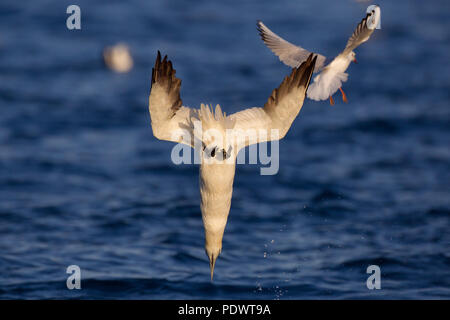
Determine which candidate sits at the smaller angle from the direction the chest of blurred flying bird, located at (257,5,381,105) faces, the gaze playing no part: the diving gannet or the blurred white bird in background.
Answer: the blurred white bird in background
